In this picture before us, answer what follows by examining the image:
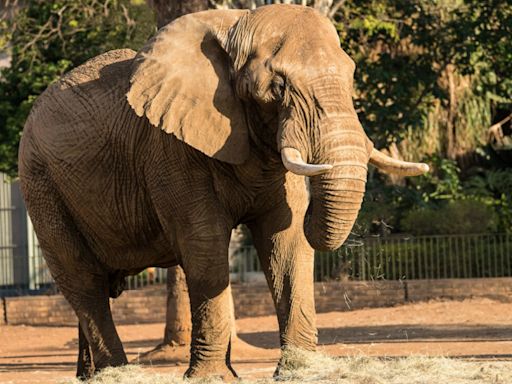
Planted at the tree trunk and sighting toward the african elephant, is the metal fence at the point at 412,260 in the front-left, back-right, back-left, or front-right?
back-left

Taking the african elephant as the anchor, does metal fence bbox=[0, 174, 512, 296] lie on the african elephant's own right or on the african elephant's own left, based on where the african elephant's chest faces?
on the african elephant's own left

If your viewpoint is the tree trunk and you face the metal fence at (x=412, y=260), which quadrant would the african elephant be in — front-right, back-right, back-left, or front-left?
back-right

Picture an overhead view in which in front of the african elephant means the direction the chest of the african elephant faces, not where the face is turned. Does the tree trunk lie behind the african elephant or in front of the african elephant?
behind

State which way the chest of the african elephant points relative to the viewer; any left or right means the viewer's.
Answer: facing the viewer and to the right of the viewer
